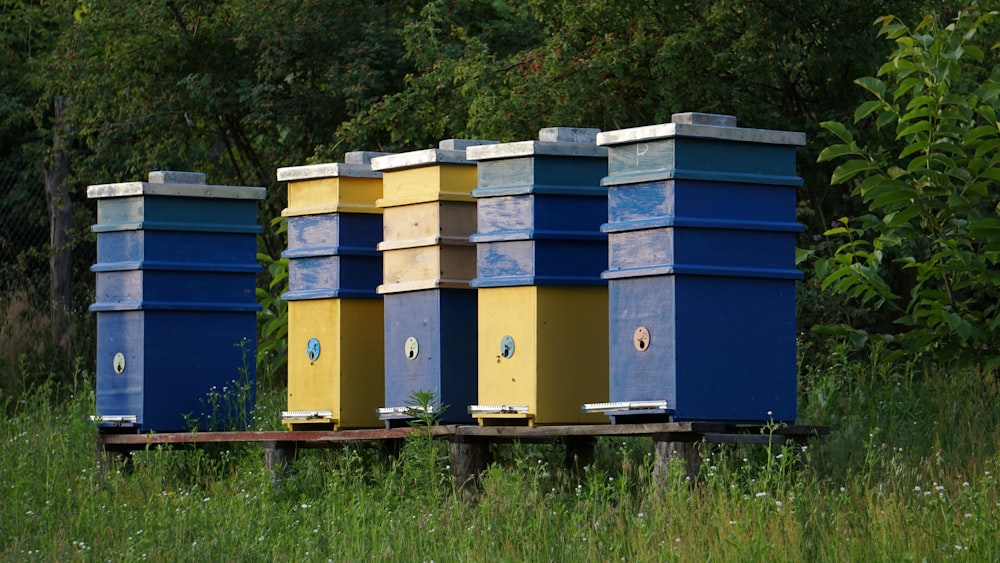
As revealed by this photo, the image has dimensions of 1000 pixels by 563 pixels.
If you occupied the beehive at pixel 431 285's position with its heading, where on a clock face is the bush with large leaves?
The bush with large leaves is roughly at 7 o'clock from the beehive.

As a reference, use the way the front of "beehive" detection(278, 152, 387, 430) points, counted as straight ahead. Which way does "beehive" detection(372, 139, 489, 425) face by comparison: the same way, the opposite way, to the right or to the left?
the same way

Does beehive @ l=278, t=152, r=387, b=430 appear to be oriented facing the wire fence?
no

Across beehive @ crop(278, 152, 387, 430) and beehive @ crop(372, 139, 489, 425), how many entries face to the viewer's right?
0

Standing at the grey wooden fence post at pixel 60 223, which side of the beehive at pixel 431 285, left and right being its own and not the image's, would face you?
right

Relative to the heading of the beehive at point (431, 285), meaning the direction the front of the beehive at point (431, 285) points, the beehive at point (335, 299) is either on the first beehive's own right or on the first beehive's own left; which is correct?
on the first beehive's own right

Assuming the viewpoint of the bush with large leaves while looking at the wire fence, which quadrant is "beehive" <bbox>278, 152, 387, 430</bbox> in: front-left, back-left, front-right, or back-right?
front-left

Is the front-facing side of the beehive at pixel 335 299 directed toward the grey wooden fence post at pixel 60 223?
no

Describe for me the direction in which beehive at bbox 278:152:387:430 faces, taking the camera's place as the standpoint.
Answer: facing the viewer and to the left of the viewer

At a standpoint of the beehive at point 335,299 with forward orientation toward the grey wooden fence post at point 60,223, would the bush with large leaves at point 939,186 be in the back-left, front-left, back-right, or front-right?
back-right

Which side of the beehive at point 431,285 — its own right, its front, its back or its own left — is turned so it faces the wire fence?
right
